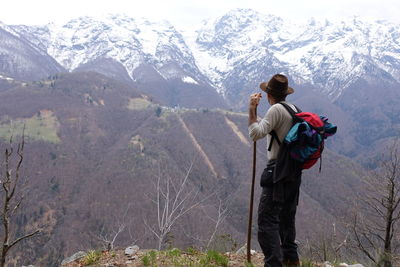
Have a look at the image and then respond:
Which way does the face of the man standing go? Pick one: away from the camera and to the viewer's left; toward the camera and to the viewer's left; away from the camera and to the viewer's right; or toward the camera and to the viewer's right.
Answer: away from the camera and to the viewer's left

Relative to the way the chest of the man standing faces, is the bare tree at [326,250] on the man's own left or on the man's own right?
on the man's own right

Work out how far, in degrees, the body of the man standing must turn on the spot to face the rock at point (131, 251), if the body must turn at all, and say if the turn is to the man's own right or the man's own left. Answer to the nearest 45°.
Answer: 0° — they already face it

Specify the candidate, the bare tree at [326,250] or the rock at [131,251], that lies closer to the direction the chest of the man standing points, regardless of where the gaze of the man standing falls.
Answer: the rock

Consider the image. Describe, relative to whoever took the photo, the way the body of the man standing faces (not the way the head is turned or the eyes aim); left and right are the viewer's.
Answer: facing away from the viewer and to the left of the viewer
